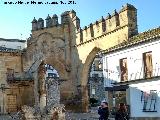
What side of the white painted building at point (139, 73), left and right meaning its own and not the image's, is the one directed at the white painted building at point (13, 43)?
right

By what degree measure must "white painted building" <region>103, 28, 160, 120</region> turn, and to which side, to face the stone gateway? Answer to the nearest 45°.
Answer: approximately 90° to its right

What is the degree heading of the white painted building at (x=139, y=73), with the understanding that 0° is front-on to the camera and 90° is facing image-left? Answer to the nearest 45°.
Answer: approximately 45°
